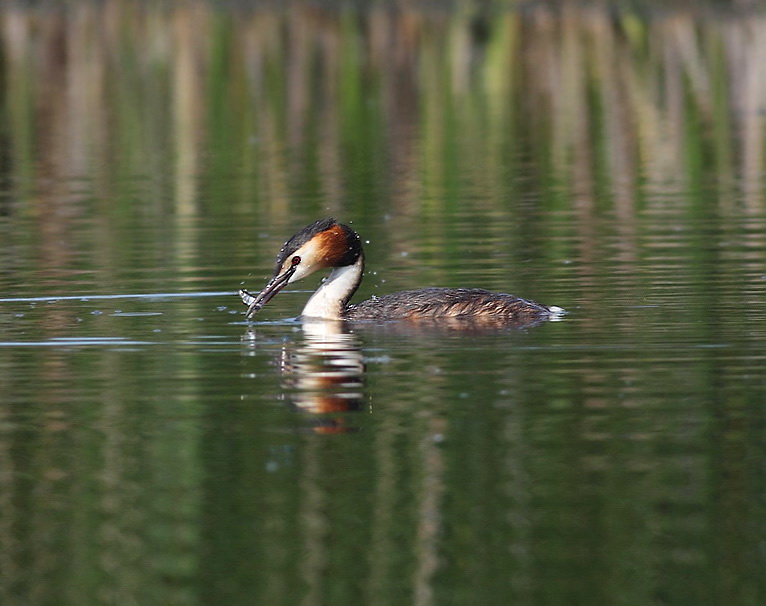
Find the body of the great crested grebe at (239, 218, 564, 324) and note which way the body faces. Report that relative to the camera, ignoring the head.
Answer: to the viewer's left
